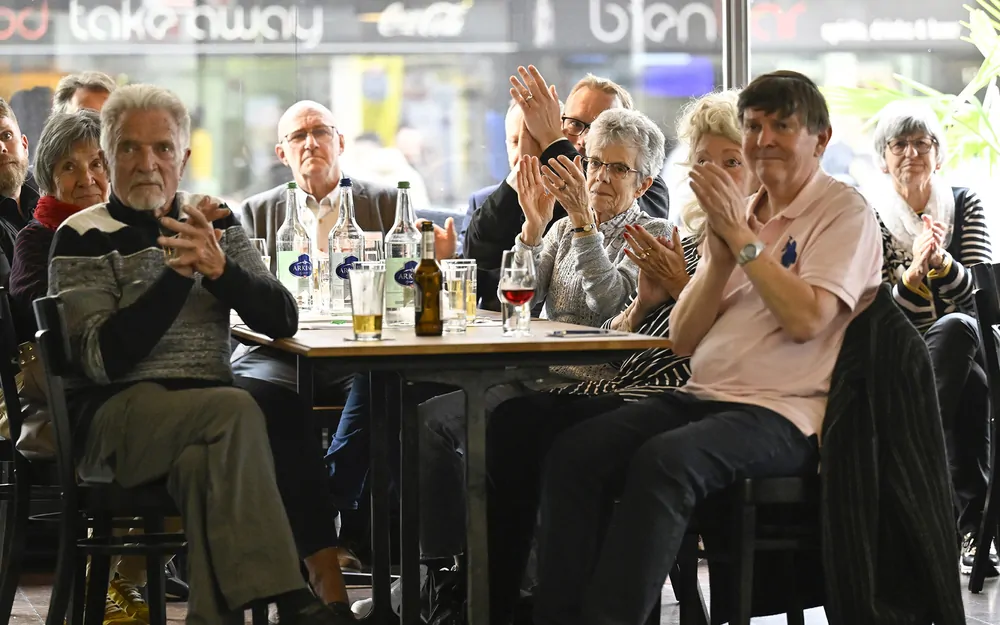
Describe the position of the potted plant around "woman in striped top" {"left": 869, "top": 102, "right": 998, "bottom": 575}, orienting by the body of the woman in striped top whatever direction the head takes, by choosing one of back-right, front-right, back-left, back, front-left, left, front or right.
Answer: back

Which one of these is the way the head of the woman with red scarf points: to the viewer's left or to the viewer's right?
to the viewer's right

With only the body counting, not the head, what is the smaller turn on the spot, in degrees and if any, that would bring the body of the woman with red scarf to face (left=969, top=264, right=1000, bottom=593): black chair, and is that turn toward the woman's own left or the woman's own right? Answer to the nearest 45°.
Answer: approximately 45° to the woman's own left

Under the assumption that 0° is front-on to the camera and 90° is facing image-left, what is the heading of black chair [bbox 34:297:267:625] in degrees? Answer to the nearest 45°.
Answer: approximately 270°
